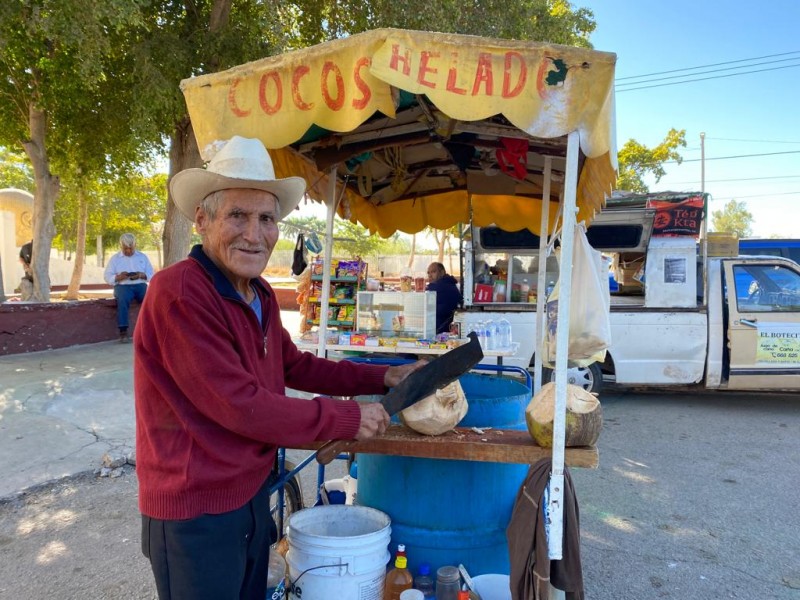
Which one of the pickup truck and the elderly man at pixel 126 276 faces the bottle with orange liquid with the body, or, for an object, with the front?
the elderly man

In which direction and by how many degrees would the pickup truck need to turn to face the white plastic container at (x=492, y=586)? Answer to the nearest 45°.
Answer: approximately 90° to its right

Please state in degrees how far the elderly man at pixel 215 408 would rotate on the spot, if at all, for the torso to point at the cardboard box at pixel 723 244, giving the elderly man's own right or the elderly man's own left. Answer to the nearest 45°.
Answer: approximately 90° to the elderly man's own left

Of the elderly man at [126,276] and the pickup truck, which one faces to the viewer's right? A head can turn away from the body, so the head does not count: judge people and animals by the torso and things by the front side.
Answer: the pickup truck

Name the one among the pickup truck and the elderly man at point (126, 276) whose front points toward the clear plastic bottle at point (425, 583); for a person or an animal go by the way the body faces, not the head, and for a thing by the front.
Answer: the elderly man

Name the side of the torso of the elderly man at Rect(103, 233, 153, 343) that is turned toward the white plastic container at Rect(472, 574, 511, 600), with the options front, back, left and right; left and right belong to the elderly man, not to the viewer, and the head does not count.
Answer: front

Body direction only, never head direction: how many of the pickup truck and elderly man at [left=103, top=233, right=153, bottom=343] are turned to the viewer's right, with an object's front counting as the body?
1

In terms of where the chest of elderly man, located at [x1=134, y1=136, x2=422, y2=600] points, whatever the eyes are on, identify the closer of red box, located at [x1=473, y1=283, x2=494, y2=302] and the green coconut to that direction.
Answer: the green coconut

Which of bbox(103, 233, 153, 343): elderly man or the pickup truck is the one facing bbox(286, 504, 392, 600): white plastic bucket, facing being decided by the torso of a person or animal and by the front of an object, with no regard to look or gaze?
the elderly man

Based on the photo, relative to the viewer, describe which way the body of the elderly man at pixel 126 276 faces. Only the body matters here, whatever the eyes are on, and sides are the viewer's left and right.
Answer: facing the viewer

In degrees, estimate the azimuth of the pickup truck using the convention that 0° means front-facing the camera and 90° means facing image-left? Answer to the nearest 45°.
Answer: approximately 270°

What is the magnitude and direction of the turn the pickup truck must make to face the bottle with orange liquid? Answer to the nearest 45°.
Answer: approximately 90° to its right

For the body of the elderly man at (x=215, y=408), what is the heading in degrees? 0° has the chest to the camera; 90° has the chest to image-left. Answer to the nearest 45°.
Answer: approximately 315°

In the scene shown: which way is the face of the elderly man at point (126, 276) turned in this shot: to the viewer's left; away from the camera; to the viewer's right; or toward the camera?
toward the camera

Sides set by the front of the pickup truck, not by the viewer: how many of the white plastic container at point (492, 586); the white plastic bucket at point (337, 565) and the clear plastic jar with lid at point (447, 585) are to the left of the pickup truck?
0

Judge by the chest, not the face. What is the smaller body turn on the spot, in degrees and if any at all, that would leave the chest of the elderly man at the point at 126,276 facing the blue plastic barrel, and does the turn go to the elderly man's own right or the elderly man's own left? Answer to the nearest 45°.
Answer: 0° — they already face it

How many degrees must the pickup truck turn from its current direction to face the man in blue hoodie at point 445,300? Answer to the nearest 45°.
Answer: approximately 180°
